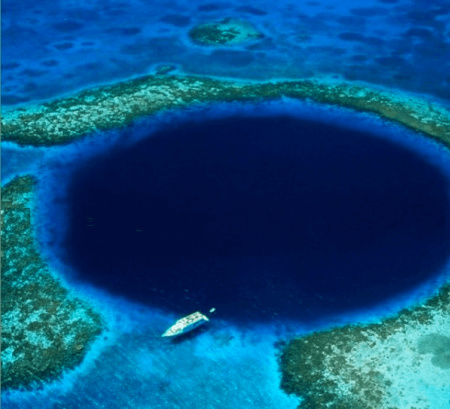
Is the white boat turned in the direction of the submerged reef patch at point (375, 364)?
no
